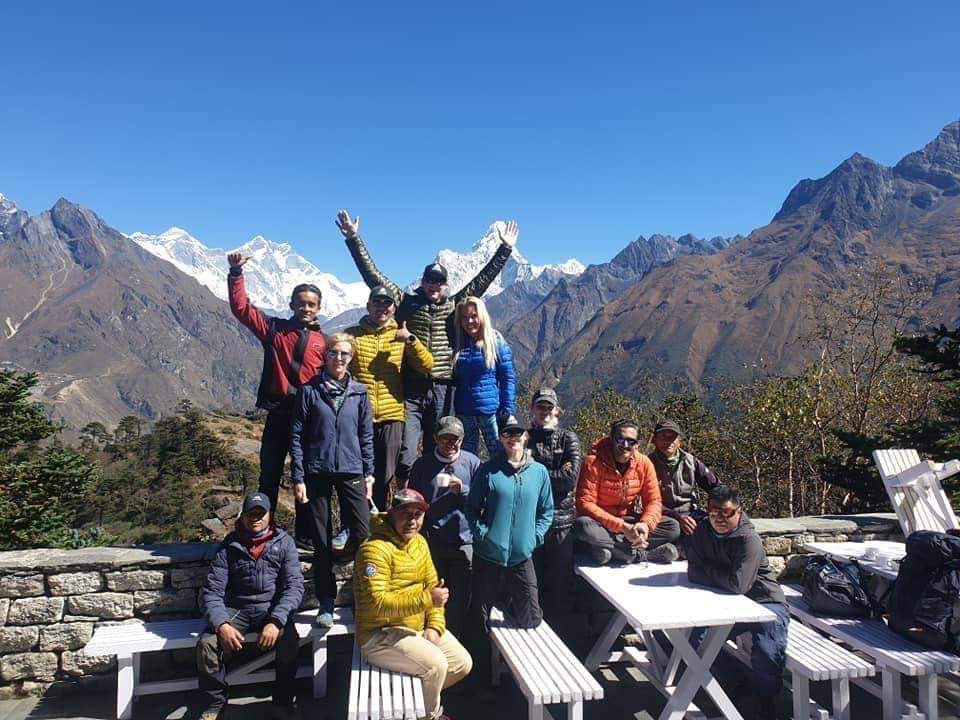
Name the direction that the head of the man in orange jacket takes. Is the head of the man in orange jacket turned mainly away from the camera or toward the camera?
toward the camera

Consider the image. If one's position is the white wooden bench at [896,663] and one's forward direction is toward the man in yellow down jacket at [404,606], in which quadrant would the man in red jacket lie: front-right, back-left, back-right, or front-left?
front-right

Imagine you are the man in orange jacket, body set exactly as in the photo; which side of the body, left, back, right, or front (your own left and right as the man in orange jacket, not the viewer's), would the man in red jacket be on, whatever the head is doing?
right

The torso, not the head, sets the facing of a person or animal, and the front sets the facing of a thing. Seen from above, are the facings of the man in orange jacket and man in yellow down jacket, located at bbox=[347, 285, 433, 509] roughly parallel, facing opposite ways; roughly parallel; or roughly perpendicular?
roughly parallel

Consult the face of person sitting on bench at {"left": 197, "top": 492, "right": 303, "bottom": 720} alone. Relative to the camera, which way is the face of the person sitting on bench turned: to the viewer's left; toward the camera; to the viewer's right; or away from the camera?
toward the camera

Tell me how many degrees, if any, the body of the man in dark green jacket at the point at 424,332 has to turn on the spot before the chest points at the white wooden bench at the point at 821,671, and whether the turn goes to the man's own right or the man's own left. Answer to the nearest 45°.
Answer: approximately 45° to the man's own left

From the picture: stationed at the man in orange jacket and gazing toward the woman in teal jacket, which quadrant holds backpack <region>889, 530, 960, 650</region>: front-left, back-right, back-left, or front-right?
back-left

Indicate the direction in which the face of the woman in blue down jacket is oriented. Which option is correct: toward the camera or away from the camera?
toward the camera

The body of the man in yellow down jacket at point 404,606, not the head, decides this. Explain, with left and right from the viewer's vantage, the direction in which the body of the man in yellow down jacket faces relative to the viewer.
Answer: facing the viewer and to the right of the viewer

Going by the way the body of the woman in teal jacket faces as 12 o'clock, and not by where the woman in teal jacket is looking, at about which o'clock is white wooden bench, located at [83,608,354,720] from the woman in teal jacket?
The white wooden bench is roughly at 3 o'clock from the woman in teal jacket.

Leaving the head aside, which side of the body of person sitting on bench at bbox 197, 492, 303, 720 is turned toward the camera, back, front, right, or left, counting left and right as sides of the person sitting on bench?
front

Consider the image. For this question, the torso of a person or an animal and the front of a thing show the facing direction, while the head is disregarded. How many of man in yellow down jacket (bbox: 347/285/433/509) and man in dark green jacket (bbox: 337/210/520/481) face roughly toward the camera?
2

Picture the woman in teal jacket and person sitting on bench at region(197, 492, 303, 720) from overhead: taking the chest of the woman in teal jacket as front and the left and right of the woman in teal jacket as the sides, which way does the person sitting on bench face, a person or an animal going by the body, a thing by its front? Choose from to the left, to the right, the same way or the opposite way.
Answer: the same way

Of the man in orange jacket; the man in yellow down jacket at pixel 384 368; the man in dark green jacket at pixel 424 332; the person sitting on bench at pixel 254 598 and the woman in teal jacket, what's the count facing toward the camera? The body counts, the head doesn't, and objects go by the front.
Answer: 5

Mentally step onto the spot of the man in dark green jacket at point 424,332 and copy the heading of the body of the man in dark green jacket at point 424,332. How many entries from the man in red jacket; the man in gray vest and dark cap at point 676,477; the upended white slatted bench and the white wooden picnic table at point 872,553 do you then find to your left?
3

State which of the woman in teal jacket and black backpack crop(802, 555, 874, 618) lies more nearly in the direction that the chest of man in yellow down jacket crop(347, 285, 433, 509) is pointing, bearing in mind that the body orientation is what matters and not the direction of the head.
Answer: the woman in teal jacket

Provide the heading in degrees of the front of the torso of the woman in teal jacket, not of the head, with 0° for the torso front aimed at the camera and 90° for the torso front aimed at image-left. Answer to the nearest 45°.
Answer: approximately 0°

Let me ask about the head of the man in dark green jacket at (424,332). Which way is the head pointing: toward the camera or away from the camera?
toward the camera

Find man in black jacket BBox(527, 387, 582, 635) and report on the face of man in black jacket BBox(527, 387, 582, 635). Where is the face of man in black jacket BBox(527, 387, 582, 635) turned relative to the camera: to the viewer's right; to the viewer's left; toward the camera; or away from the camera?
toward the camera
